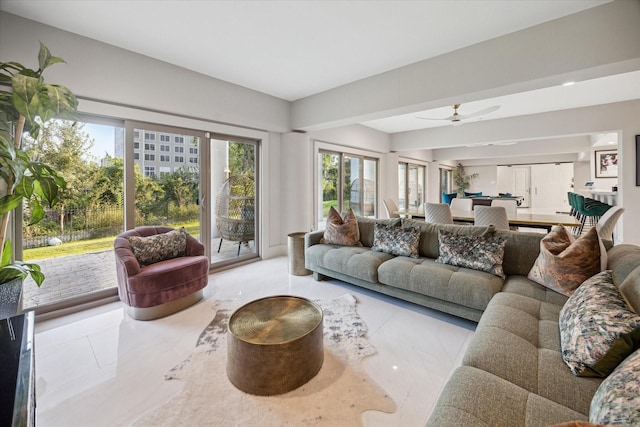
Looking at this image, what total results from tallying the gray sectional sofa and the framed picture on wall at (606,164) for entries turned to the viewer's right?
0

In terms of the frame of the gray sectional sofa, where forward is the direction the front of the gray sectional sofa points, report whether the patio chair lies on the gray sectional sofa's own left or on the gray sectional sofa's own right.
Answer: on the gray sectional sofa's own right

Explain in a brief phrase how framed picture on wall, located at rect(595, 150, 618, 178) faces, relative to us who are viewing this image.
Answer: facing the viewer

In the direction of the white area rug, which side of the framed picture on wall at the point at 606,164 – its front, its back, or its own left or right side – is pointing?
front

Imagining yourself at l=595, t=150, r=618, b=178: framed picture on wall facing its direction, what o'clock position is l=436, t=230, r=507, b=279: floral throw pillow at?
The floral throw pillow is roughly at 12 o'clock from the framed picture on wall.

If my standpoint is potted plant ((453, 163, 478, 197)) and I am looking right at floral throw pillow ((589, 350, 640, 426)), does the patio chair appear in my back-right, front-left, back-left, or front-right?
front-right

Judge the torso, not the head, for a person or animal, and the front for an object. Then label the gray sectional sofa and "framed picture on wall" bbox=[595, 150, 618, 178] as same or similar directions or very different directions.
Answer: same or similar directions

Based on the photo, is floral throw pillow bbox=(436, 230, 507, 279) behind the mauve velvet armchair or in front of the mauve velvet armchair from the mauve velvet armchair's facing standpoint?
in front

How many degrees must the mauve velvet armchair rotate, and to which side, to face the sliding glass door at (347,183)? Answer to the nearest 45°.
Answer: approximately 90° to its left

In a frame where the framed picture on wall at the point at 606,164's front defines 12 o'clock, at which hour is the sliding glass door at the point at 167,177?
The sliding glass door is roughly at 1 o'clock from the framed picture on wall.

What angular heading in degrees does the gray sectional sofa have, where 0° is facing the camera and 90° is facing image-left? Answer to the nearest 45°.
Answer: approximately 45°

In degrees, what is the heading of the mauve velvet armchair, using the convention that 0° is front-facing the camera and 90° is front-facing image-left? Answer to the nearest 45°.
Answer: approximately 315°

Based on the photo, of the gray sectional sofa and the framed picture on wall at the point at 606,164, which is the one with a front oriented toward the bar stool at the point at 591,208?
the framed picture on wall

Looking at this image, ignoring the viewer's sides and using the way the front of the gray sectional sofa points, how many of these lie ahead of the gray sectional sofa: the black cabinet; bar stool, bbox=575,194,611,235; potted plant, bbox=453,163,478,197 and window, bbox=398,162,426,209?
1

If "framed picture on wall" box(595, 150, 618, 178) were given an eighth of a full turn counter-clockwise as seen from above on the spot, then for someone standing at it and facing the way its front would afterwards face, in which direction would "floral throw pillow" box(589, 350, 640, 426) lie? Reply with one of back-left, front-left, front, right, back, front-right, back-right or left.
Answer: front-right
